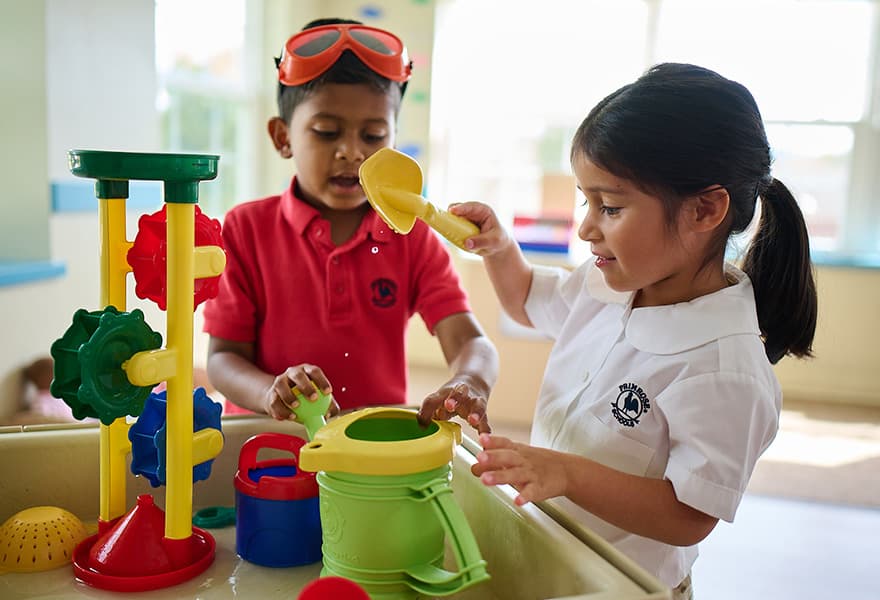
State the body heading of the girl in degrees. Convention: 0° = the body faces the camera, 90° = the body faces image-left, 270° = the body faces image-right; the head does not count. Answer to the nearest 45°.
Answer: approximately 45°

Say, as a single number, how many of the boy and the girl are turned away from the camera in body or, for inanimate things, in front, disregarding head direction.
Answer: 0

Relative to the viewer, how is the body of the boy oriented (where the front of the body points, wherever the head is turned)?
toward the camera

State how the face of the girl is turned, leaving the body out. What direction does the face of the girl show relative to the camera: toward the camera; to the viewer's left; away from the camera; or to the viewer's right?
to the viewer's left
